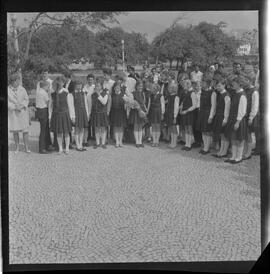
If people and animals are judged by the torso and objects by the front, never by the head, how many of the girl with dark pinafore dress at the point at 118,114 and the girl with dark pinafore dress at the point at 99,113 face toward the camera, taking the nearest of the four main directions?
2
